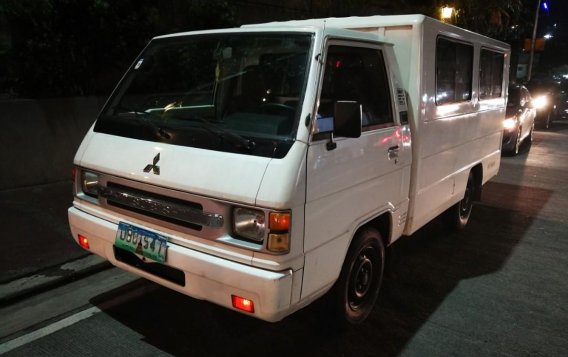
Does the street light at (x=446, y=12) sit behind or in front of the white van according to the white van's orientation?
behind

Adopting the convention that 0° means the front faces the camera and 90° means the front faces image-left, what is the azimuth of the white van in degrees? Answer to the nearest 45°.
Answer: approximately 45°

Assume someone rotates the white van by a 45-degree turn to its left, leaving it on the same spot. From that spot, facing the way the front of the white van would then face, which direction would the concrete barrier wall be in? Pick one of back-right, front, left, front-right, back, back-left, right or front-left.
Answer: back-right
